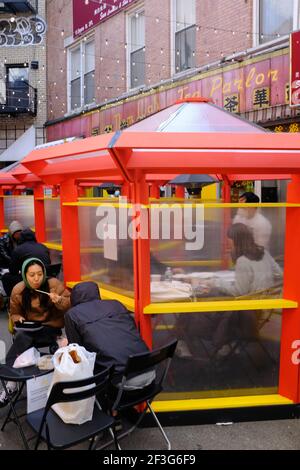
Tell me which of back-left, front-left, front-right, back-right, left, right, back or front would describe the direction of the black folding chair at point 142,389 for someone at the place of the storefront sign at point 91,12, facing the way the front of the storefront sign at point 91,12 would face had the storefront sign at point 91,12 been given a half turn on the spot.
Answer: back-right

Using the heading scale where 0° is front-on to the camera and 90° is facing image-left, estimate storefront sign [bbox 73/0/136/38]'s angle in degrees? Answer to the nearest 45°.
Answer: approximately 45°

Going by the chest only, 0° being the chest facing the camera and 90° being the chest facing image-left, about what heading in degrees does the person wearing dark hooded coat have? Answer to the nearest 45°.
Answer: approximately 135°

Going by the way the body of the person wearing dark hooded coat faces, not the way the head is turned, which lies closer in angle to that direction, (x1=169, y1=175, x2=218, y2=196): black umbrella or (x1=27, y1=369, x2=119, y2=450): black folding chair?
the black umbrella

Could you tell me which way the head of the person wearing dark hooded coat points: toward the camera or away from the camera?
away from the camera

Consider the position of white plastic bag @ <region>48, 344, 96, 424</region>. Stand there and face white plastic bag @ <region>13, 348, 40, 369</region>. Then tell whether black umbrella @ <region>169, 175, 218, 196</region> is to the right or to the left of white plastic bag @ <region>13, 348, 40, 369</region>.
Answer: right
